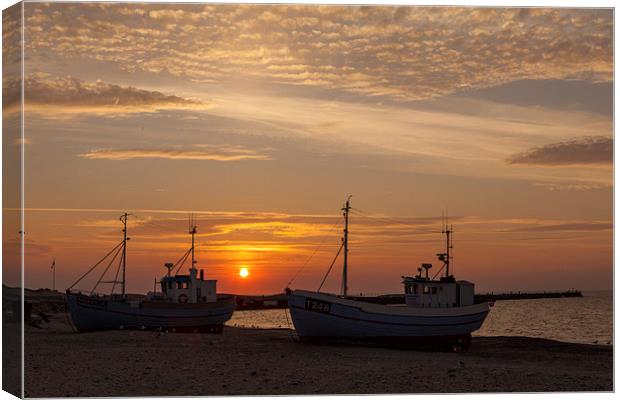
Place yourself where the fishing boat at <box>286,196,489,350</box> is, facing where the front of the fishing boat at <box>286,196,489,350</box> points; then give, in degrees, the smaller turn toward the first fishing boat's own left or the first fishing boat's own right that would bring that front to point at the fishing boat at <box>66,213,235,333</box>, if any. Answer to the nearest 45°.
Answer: approximately 45° to the first fishing boat's own right

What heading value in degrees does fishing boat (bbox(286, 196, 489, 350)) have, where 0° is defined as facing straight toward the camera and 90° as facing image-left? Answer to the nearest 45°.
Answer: approximately 90°

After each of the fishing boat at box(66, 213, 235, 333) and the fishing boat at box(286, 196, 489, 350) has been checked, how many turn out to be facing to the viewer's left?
2

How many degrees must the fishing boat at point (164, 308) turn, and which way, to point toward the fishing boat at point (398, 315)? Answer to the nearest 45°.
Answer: approximately 135° to its left

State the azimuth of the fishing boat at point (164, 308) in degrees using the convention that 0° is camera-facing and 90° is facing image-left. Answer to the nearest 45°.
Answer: approximately 90°
